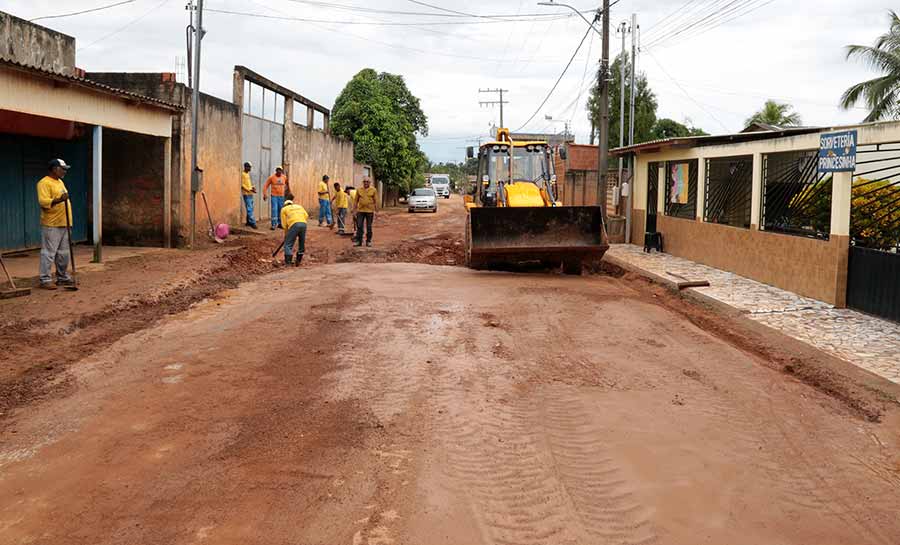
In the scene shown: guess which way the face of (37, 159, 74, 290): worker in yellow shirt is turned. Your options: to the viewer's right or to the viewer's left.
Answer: to the viewer's right

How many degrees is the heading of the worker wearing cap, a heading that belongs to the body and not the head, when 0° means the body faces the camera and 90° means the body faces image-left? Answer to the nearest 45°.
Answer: approximately 0°

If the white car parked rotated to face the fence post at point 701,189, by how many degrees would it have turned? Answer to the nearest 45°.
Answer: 0° — it already faces it

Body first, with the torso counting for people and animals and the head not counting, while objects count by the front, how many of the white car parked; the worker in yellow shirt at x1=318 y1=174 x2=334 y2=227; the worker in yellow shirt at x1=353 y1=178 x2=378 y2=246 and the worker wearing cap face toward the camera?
3

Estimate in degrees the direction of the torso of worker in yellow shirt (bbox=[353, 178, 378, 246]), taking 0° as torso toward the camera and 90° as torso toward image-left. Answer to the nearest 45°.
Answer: approximately 0°

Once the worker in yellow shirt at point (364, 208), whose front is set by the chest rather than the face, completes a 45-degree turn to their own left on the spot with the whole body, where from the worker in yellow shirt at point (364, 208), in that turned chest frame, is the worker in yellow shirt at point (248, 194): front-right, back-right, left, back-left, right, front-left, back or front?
back
